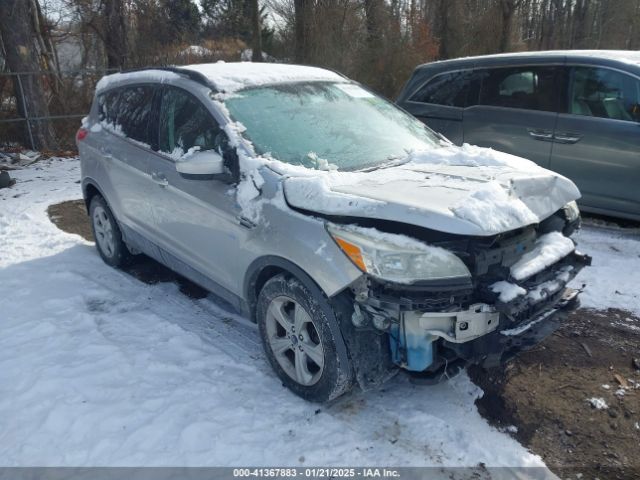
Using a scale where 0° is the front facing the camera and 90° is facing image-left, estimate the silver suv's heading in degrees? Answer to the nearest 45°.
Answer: approximately 315°

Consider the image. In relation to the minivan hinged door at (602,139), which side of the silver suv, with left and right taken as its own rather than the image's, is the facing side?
left

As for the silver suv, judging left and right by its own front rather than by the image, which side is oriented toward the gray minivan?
left

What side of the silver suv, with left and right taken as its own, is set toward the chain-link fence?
back
